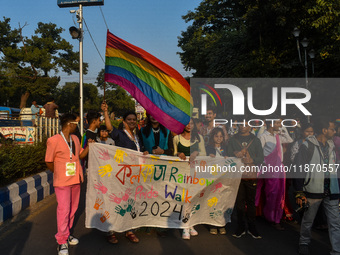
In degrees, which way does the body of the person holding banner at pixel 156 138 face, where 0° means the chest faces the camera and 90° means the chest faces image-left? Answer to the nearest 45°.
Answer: approximately 0°

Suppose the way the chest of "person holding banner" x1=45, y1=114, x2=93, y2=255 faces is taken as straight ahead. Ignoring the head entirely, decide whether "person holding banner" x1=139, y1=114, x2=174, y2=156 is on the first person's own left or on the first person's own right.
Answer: on the first person's own left

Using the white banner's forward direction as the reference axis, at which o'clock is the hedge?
The hedge is roughly at 4 o'clock from the white banner.

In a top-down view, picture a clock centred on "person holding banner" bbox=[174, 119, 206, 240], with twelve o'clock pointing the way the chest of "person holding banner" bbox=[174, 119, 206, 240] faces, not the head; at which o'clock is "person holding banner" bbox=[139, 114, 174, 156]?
"person holding banner" bbox=[139, 114, 174, 156] is roughly at 3 o'clock from "person holding banner" bbox=[174, 119, 206, 240].

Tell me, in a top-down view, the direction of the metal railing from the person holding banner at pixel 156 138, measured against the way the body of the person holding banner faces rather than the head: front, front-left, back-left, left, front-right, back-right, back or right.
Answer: back-right

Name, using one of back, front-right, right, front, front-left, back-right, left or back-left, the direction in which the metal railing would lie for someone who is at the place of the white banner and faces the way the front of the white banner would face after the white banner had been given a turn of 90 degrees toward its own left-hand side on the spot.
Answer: back-left

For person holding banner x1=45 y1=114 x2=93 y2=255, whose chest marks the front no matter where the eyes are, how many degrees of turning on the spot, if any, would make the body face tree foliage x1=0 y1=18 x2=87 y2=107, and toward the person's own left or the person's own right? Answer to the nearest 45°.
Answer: approximately 135° to the person's own left
